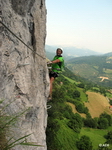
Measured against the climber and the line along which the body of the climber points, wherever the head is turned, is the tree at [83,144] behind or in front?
behind

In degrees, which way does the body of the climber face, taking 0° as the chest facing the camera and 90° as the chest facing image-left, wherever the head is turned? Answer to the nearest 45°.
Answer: approximately 45°
